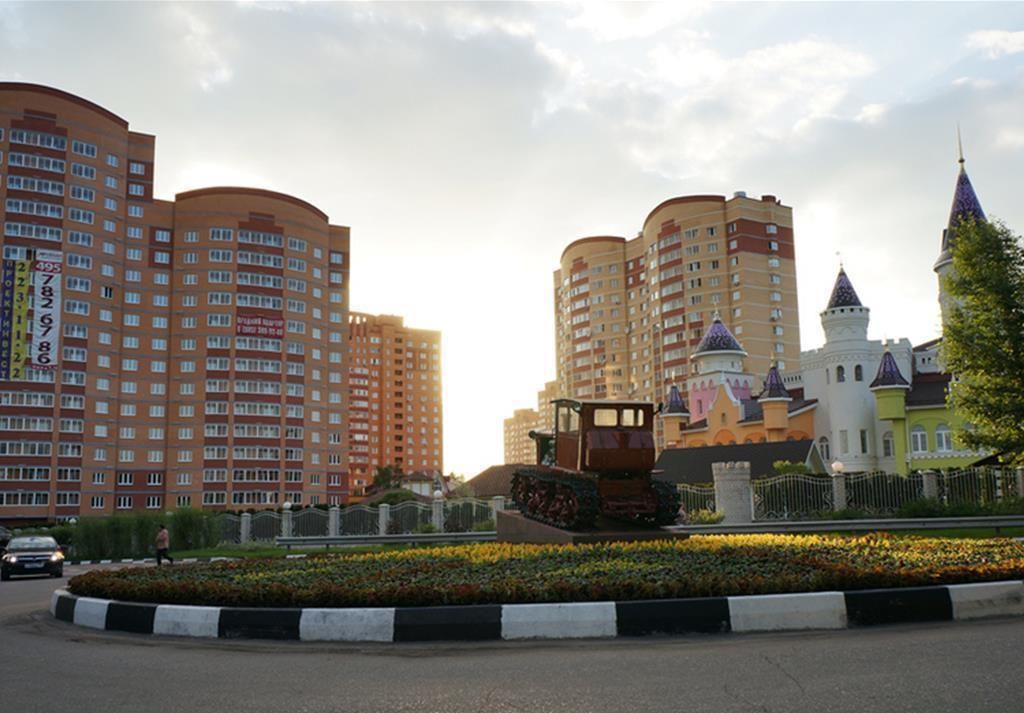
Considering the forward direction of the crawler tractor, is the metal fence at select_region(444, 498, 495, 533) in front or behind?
in front

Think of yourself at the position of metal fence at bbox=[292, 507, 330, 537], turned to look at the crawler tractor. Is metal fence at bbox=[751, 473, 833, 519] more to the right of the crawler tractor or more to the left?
left

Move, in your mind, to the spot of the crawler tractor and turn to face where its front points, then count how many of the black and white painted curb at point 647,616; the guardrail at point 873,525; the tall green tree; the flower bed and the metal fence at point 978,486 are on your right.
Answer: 3

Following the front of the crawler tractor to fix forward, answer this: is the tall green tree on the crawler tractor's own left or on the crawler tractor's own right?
on the crawler tractor's own right

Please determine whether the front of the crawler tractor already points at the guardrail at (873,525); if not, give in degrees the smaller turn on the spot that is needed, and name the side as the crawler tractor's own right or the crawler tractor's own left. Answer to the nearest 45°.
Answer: approximately 90° to the crawler tractor's own right

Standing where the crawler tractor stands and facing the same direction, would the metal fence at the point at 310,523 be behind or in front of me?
in front

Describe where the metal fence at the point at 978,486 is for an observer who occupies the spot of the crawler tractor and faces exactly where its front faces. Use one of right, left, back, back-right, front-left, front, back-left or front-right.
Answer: right

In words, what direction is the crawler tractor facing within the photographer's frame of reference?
facing away from the viewer and to the left of the viewer

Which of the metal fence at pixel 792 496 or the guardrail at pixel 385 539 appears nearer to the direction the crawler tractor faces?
the guardrail

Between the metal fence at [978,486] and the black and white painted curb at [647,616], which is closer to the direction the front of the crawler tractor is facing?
the metal fence

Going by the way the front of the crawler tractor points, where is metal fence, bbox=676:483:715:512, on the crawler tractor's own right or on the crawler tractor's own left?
on the crawler tractor's own right
